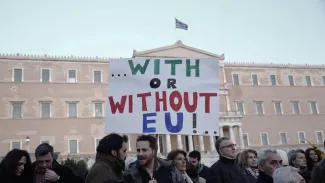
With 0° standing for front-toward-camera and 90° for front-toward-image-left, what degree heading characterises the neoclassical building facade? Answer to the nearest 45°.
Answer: approximately 0°

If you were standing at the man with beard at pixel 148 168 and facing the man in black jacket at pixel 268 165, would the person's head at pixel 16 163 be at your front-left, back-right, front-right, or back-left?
back-left

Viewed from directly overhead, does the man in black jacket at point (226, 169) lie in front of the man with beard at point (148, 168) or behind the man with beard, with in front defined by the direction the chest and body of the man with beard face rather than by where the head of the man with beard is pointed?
behind

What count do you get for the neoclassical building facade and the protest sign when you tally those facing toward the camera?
2

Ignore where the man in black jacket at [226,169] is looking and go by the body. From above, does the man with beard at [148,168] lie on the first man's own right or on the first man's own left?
on the first man's own right

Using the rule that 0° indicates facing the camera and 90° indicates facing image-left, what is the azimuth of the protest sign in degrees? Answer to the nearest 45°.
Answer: approximately 0°

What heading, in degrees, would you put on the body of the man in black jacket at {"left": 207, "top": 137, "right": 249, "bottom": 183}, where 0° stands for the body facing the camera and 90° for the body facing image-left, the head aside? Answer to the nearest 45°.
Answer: approximately 315°
